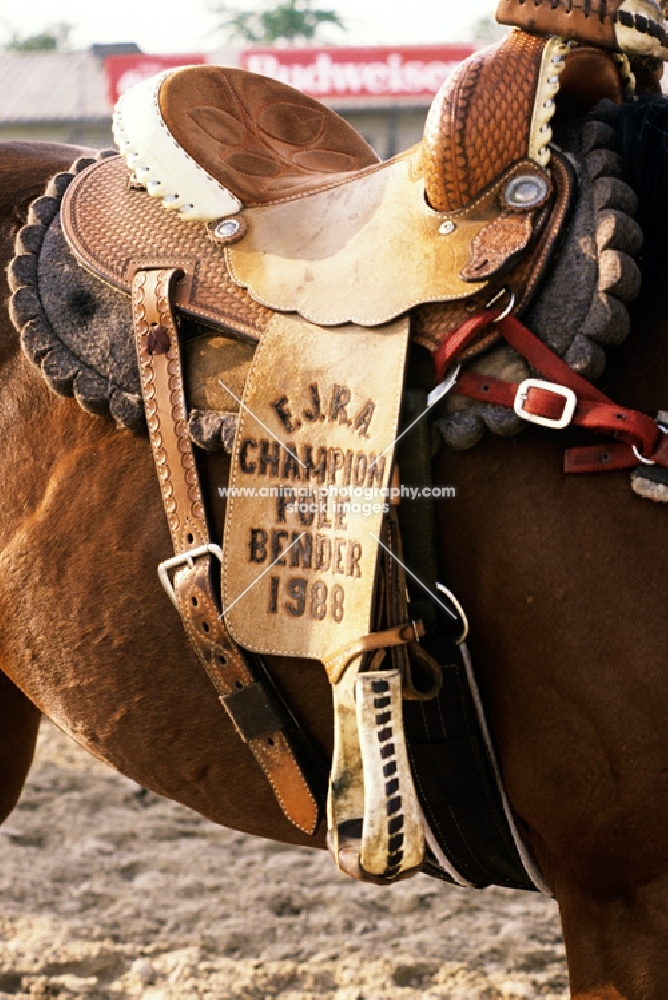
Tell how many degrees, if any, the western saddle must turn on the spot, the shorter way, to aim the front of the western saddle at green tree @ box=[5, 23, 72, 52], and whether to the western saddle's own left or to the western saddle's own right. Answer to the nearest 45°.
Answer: approximately 90° to the western saddle's own left

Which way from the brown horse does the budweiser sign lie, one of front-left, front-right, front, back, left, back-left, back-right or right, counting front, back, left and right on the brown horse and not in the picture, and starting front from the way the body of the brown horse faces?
left

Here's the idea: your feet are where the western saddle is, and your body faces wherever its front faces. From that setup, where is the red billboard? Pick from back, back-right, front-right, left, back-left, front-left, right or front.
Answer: left

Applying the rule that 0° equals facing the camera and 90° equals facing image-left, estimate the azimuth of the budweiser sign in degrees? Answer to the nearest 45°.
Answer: approximately 0°

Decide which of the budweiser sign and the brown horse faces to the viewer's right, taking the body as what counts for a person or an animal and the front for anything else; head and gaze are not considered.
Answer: the brown horse

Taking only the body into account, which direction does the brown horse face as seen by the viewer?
to the viewer's right

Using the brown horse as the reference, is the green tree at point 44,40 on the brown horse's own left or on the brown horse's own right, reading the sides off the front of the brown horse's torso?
on the brown horse's own left

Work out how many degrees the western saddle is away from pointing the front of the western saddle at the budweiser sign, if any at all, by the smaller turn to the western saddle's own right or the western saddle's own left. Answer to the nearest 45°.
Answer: approximately 90° to the western saddle's own left

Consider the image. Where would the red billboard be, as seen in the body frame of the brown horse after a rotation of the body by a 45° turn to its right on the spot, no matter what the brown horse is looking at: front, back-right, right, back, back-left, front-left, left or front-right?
back-left

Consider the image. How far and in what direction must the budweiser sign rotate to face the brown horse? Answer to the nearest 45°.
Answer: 0° — it already faces it

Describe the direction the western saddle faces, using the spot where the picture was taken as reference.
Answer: facing to the right of the viewer
